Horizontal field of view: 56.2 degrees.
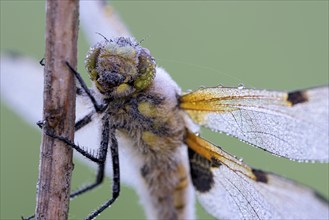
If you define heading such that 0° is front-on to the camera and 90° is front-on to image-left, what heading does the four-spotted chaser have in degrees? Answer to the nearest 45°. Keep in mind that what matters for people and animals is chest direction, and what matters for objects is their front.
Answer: approximately 45°
